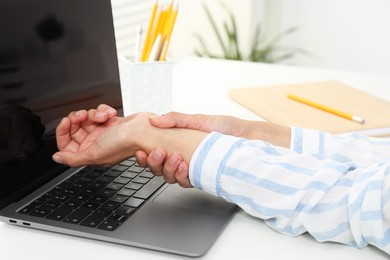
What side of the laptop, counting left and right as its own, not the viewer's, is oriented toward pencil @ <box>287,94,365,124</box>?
left

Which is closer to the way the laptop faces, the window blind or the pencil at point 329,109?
the pencil

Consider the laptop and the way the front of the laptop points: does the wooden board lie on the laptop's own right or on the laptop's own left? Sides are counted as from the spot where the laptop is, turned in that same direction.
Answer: on the laptop's own left

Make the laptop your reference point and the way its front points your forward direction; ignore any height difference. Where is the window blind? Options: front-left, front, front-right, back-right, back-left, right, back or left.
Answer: back-left

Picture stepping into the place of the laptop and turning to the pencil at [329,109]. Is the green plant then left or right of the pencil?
left

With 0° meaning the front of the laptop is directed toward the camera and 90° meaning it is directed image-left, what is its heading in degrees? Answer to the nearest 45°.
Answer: approximately 315°
